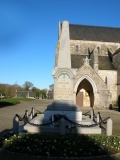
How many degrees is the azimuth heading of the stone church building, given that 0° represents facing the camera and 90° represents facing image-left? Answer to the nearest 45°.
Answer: approximately 0°
